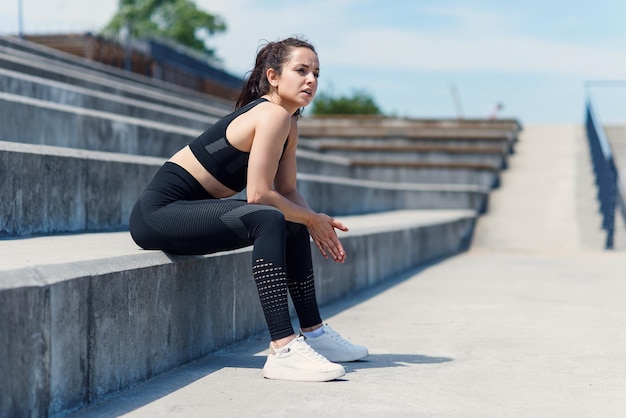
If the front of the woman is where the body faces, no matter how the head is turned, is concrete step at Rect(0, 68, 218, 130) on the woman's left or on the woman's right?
on the woman's left

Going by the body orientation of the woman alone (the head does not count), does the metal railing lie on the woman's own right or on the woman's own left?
on the woman's own left

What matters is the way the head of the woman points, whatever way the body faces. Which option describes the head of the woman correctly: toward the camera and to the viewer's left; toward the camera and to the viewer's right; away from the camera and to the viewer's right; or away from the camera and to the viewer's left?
toward the camera and to the viewer's right

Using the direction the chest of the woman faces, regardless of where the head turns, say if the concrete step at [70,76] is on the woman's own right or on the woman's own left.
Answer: on the woman's own left

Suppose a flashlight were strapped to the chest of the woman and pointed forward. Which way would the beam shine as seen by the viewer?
to the viewer's right

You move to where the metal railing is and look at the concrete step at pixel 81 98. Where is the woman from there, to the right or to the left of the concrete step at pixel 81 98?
left
